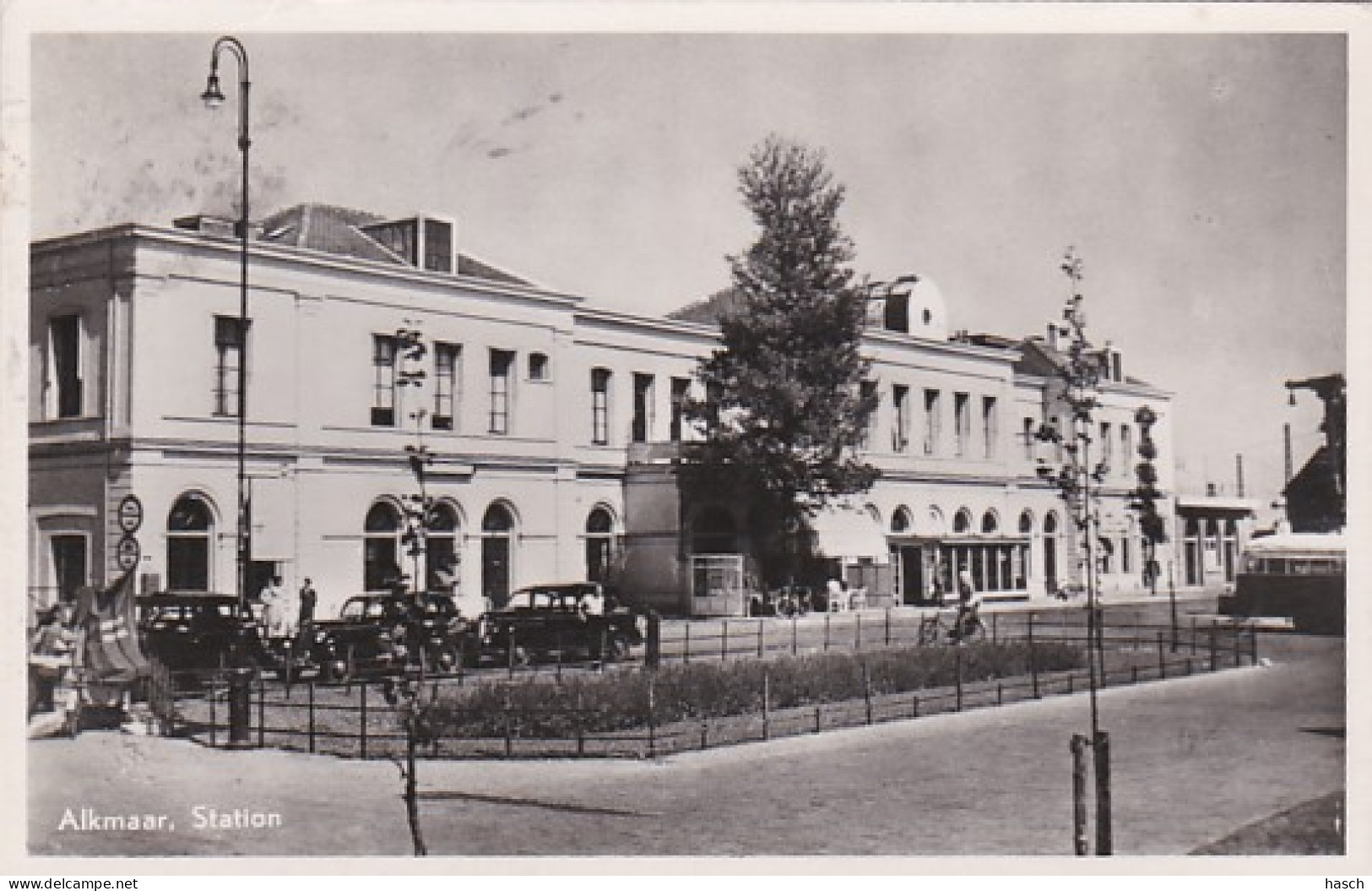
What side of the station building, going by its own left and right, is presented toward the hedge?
front

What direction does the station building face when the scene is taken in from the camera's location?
facing the viewer and to the right of the viewer

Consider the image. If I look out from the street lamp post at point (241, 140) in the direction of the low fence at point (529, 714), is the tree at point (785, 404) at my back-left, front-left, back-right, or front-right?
front-left
